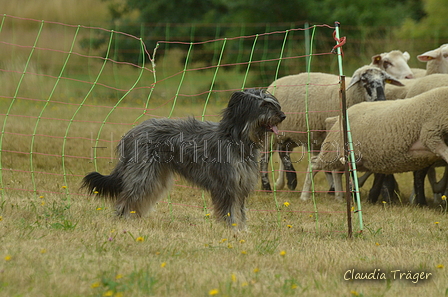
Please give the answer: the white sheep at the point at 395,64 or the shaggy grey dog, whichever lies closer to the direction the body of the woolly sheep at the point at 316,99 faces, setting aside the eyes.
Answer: the white sheep

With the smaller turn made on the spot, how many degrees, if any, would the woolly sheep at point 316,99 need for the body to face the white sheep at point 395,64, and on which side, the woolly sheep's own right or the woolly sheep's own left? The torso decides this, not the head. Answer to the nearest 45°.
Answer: approximately 45° to the woolly sheep's own left

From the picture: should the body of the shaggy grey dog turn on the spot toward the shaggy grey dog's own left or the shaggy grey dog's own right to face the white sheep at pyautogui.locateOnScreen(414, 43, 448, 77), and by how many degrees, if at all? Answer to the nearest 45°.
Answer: approximately 45° to the shaggy grey dog's own left

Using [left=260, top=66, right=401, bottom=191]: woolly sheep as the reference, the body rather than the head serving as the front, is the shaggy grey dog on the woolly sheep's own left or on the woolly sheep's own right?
on the woolly sheep's own right

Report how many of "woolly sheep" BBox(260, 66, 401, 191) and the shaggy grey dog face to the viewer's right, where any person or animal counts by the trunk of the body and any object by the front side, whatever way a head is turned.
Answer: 2

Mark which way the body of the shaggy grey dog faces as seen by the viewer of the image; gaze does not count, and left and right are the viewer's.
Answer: facing to the right of the viewer

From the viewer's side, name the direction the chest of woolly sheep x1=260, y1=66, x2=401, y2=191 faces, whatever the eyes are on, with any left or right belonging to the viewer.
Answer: facing to the right of the viewer
